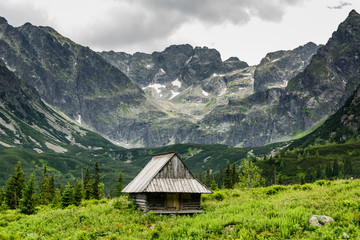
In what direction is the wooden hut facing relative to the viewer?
toward the camera

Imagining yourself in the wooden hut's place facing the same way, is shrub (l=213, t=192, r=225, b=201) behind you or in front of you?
behind
